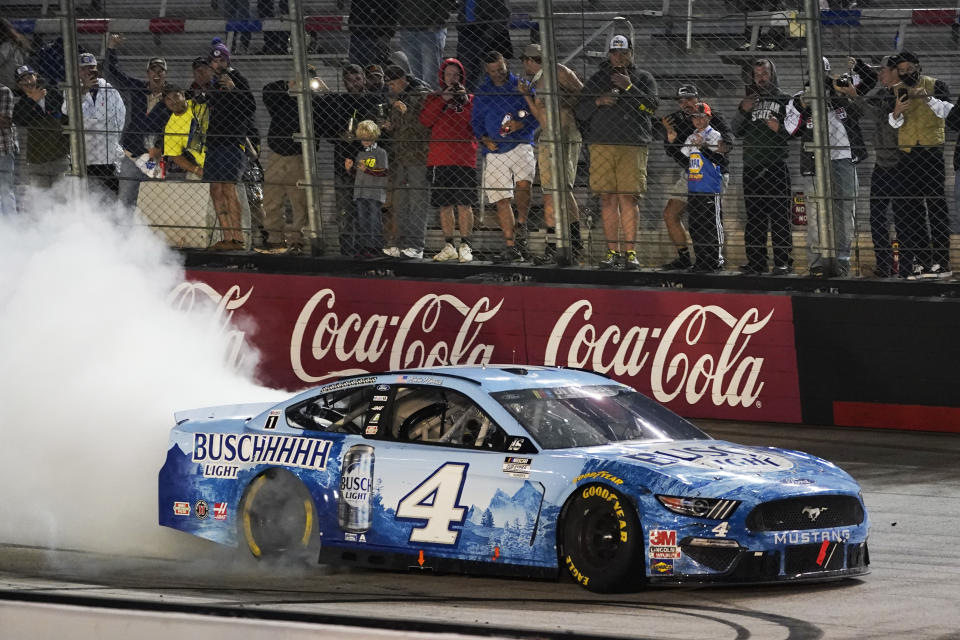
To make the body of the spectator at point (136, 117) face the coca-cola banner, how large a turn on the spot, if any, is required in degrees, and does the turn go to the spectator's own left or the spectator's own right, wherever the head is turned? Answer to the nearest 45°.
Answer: approximately 45° to the spectator's own left

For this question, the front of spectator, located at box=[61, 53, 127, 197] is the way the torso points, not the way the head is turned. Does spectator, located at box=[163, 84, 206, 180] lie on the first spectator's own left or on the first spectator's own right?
on the first spectator's own left

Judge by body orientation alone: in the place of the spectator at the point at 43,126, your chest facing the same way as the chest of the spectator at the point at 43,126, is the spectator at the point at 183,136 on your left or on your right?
on your left

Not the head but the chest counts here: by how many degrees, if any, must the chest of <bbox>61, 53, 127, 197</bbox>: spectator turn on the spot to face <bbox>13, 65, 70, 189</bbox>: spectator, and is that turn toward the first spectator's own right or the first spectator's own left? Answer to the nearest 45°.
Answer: approximately 135° to the first spectator's own right

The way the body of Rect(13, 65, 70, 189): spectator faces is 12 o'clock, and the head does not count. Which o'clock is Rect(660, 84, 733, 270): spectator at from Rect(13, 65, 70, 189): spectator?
Rect(660, 84, 733, 270): spectator is roughly at 10 o'clock from Rect(13, 65, 70, 189): spectator.
